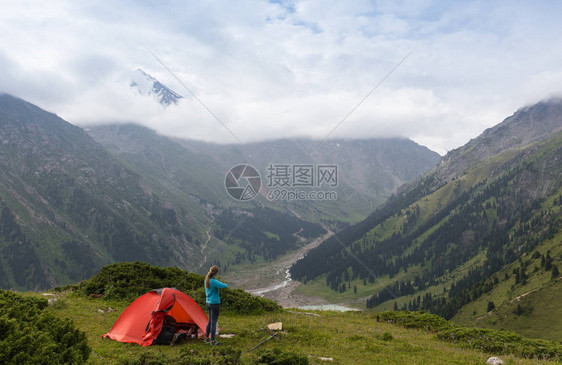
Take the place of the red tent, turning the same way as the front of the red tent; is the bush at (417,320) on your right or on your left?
on your left

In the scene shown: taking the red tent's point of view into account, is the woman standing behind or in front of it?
in front

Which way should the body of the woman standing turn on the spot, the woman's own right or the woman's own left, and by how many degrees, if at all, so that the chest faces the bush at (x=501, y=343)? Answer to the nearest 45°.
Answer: approximately 45° to the woman's own right

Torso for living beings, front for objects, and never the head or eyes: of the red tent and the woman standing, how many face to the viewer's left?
0

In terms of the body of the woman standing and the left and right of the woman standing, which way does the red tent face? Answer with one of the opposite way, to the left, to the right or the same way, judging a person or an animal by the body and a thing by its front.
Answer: to the right

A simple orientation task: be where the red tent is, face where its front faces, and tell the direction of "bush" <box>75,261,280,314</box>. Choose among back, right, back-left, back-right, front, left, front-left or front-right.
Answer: back-left

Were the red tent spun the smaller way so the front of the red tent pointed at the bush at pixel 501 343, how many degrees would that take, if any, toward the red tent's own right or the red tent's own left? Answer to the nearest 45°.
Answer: approximately 45° to the red tent's own left

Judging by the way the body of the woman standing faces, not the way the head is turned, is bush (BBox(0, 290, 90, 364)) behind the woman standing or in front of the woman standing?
behind

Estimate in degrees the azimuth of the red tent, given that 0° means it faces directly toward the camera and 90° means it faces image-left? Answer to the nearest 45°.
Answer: approximately 315°

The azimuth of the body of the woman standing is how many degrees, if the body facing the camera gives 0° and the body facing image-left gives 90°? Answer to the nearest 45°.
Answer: approximately 225°

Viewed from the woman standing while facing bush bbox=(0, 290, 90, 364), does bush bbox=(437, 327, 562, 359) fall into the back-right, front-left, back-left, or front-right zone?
back-left
